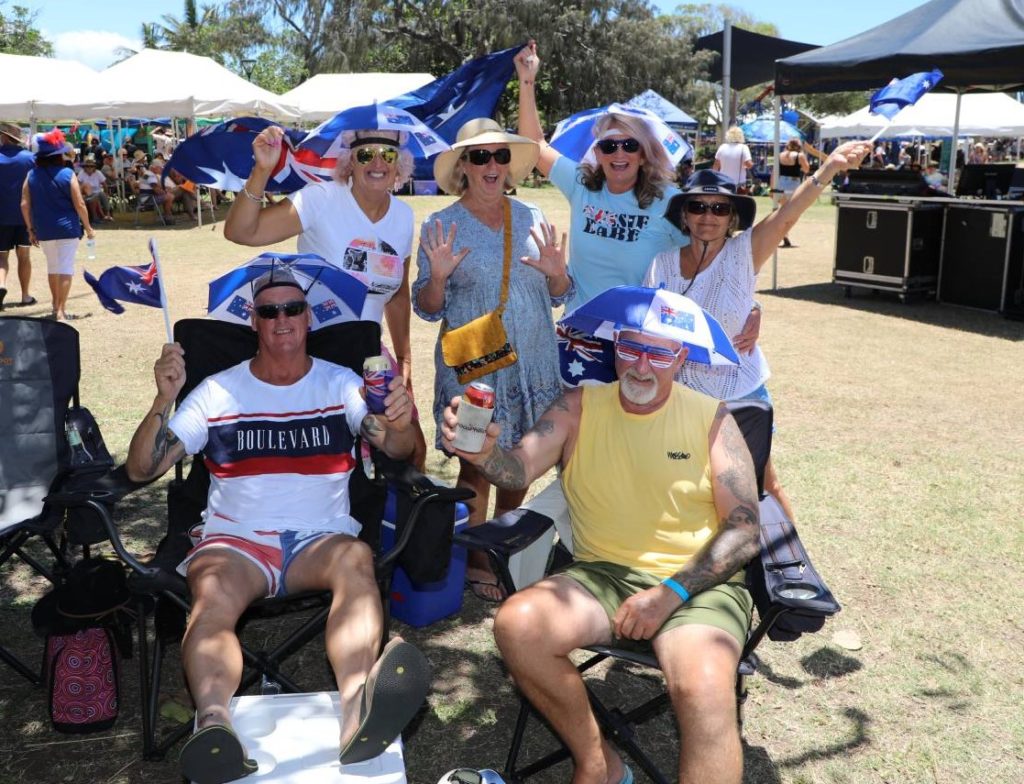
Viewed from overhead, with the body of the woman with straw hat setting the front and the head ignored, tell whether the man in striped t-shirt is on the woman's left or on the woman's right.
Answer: on the woman's right

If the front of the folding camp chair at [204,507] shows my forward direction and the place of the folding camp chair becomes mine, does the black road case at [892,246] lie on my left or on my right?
on my left

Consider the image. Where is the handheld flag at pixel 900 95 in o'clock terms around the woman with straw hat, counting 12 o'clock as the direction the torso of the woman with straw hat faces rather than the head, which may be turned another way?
The handheld flag is roughly at 8 o'clock from the woman with straw hat.

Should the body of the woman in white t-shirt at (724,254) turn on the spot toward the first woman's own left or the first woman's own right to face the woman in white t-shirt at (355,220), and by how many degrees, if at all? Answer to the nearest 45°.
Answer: approximately 90° to the first woman's own right

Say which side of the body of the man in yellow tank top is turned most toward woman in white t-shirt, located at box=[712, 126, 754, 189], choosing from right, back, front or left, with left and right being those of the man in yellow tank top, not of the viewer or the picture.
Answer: back

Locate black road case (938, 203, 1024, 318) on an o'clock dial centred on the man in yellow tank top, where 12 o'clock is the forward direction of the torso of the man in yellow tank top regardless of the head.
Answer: The black road case is roughly at 7 o'clock from the man in yellow tank top.

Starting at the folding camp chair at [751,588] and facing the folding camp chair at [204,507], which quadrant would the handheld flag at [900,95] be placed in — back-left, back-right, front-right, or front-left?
back-right

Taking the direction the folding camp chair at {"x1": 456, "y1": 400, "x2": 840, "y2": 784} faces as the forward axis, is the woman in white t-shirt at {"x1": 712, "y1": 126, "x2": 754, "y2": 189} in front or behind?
behind

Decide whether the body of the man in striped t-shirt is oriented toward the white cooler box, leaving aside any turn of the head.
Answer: yes

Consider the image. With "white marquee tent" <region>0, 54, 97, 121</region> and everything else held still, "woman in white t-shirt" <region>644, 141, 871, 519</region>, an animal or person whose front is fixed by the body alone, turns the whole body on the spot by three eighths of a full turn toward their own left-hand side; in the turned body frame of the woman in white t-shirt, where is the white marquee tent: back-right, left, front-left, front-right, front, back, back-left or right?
left
